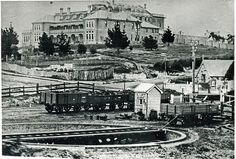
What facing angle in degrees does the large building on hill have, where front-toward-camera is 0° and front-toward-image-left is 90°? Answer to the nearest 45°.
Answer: approximately 45°

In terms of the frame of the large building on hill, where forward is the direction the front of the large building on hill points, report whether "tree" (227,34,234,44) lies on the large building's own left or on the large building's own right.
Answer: on the large building's own left
